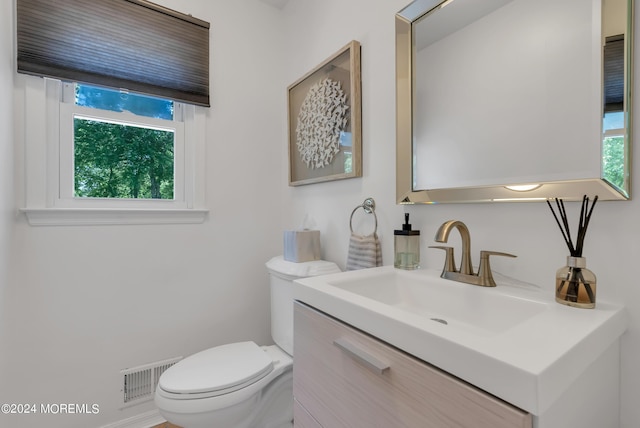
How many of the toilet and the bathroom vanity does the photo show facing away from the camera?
0

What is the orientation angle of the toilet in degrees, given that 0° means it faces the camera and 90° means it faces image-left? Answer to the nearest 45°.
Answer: approximately 45°

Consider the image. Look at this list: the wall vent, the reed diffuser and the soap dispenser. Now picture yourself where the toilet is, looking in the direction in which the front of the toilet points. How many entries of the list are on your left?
2

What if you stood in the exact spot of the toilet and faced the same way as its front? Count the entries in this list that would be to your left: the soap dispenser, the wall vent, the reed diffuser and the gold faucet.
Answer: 3

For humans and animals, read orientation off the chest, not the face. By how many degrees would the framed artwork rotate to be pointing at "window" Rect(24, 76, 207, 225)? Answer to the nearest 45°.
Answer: approximately 45° to its right

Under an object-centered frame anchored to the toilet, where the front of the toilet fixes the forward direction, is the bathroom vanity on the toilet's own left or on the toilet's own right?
on the toilet's own left

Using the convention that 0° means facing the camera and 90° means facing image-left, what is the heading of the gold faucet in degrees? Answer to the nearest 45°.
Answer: approximately 45°

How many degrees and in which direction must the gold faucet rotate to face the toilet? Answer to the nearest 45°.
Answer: approximately 45° to its right

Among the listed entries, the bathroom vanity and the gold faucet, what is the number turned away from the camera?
0

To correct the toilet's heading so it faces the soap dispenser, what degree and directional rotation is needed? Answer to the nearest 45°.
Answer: approximately 90° to its left
